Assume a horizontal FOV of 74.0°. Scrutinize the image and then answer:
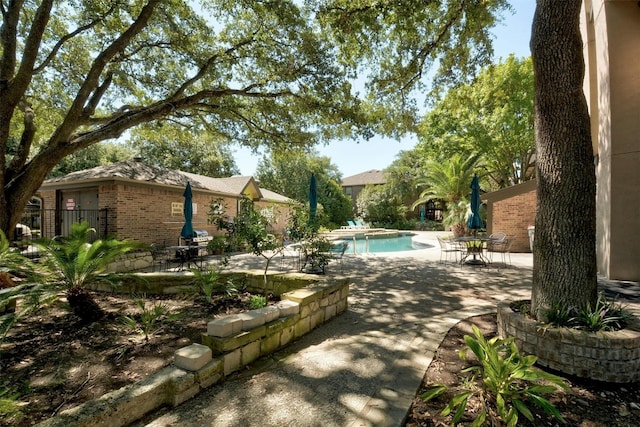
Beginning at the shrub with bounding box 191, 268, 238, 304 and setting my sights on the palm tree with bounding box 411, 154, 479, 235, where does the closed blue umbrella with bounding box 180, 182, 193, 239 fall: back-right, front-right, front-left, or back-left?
front-left

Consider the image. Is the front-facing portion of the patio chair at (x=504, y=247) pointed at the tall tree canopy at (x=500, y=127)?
no

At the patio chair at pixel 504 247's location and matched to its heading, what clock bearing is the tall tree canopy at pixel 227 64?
The tall tree canopy is roughly at 11 o'clock from the patio chair.

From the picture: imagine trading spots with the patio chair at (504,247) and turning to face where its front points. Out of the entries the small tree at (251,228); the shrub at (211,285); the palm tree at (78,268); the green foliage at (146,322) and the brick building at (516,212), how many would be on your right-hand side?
1

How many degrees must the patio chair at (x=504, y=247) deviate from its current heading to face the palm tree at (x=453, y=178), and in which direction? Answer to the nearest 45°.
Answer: approximately 90° to its right

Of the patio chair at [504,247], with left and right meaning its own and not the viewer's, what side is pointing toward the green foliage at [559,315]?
left

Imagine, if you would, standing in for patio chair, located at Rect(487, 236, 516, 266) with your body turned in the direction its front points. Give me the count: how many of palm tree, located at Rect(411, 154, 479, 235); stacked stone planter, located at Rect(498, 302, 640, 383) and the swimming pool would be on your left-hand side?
1

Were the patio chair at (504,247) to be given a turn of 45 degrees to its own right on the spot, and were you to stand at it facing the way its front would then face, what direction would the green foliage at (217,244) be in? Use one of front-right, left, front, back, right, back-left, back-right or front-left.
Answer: left

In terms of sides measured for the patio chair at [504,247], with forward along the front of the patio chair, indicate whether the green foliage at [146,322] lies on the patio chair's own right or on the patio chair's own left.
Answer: on the patio chair's own left

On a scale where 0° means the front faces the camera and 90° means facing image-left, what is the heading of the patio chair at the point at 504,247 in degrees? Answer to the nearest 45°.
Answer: approximately 90°

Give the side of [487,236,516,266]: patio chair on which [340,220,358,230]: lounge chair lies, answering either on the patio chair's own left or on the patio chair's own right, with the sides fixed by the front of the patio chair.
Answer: on the patio chair's own right

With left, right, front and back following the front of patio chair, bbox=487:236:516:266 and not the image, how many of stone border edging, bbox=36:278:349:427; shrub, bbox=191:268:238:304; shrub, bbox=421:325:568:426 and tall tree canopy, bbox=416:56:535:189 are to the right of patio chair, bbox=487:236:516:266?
1

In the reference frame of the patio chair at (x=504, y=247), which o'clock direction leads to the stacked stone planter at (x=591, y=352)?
The stacked stone planter is roughly at 9 o'clock from the patio chair.

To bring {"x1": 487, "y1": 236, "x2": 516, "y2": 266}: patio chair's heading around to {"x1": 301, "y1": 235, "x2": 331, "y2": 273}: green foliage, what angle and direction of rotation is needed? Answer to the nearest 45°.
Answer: approximately 45° to its left

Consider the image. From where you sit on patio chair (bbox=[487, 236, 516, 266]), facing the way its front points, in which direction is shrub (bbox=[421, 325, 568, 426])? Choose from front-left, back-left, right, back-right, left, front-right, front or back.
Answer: left

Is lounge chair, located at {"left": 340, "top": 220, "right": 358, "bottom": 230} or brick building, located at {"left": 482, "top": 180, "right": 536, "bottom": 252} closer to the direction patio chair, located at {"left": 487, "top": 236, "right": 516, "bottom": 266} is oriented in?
the lounge chair
